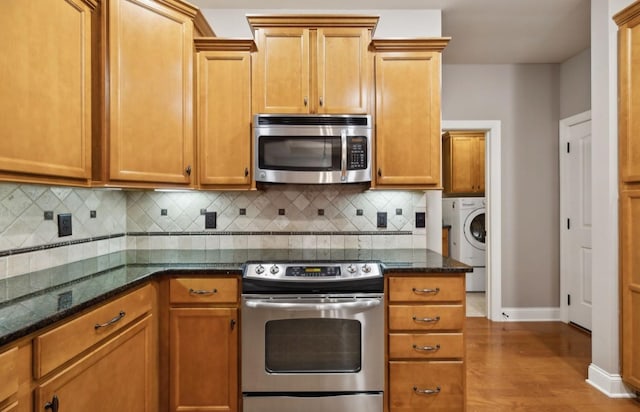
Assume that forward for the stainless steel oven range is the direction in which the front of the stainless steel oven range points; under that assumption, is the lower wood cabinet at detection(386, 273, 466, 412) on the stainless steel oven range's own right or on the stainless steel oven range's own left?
on the stainless steel oven range's own left

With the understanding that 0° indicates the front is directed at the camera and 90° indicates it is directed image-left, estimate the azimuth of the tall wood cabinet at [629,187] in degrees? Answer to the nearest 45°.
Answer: approximately 90°

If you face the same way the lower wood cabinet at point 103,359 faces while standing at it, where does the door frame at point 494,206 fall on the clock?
The door frame is roughly at 10 o'clock from the lower wood cabinet.

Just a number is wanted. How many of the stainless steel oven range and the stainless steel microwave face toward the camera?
2

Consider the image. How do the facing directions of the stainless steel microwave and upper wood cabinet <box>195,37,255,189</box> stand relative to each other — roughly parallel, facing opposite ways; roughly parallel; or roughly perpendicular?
roughly parallel

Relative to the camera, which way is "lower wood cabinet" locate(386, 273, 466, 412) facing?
toward the camera

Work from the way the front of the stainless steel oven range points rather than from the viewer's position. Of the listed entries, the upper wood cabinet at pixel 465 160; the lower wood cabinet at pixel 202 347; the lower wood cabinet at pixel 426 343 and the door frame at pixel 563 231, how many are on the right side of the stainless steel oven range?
1

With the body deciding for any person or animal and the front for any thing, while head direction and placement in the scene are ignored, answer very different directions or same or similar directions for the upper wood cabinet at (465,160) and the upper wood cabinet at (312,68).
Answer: same or similar directions

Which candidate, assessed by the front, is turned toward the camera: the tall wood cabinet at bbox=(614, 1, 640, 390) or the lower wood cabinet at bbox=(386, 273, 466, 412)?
the lower wood cabinet

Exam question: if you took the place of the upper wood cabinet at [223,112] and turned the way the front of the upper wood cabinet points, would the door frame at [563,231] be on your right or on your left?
on your left

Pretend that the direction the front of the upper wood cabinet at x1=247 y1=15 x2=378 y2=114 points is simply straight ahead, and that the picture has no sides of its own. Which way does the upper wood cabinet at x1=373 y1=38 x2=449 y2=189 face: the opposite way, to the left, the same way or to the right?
the same way

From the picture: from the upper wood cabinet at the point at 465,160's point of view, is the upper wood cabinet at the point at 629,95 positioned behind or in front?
in front

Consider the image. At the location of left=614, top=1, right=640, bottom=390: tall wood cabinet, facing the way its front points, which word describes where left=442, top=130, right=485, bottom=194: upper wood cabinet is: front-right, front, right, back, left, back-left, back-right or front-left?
front-right

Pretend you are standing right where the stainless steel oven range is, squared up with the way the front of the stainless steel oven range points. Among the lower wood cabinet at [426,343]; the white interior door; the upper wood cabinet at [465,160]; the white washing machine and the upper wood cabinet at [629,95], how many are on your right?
0

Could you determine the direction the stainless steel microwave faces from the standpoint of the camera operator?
facing the viewer

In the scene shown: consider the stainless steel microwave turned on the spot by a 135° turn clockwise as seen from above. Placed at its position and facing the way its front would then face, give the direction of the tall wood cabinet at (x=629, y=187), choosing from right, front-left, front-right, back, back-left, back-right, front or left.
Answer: back-right

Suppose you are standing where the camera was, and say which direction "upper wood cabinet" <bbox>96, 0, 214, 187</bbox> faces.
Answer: facing the viewer and to the right of the viewer

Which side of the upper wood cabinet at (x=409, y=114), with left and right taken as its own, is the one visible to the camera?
front
